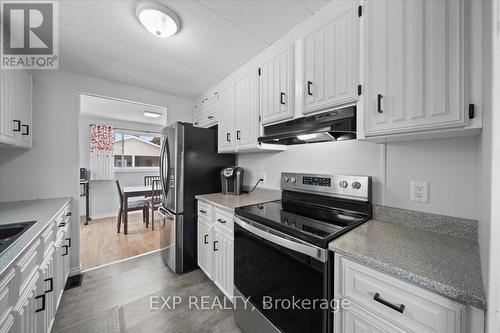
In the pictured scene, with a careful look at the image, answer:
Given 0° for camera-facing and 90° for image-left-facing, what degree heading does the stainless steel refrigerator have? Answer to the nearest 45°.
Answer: approximately 90°

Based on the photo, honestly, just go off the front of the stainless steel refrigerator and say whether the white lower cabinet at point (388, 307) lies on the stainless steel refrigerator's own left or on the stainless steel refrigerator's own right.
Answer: on the stainless steel refrigerator's own left

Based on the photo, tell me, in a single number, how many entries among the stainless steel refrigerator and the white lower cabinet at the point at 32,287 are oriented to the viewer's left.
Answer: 1

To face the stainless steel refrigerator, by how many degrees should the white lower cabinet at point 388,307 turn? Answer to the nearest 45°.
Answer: approximately 45° to its right

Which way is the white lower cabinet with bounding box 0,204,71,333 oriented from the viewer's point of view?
to the viewer's right

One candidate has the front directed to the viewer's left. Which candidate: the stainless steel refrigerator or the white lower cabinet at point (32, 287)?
the stainless steel refrigerator

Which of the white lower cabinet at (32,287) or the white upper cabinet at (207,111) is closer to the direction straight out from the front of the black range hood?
the white lower cabinet

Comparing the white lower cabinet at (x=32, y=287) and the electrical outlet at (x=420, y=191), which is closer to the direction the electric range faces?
the white lower cabinet

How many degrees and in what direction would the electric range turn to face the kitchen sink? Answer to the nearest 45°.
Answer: approximately 45° to its right
